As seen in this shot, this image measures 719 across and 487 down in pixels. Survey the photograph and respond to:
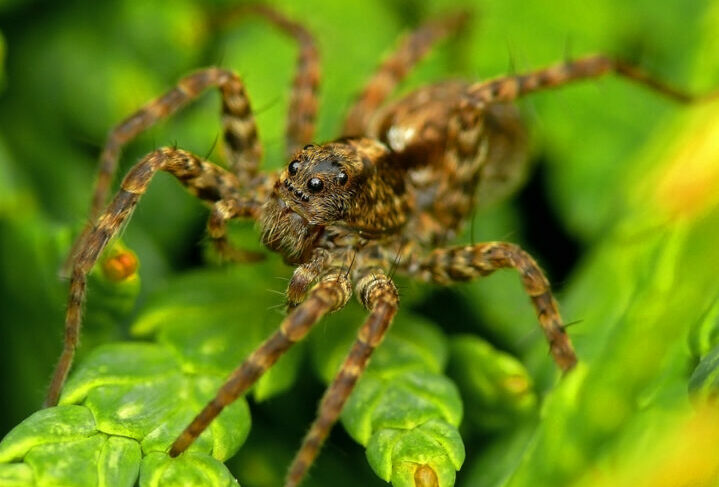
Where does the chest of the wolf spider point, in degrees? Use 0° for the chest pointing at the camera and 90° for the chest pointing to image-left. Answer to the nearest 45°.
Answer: approximately 45°

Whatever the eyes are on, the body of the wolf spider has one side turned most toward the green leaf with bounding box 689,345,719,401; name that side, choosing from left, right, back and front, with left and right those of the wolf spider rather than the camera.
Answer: left
